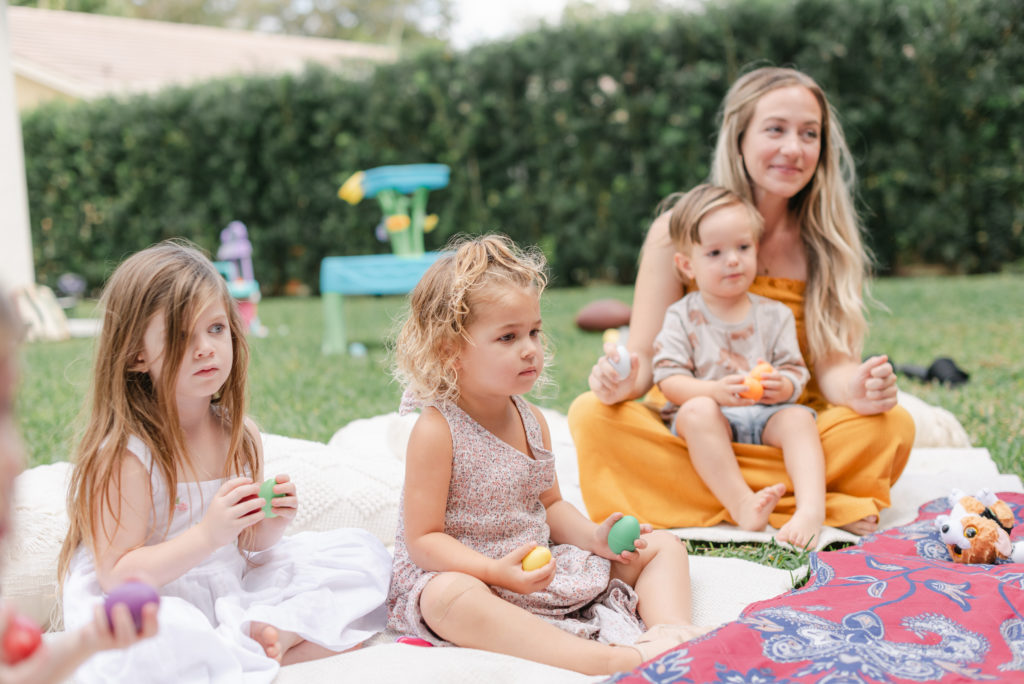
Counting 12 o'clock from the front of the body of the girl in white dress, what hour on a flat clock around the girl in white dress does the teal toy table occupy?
The teal toy table is roughly at 8 o'clock from the girl in white dress.

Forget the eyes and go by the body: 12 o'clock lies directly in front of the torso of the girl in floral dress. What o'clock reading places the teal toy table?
The teal toy table is roughly at 7 o'clock from the girl in floral dress.

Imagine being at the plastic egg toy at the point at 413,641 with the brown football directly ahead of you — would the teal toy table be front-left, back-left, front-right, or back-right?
front-left

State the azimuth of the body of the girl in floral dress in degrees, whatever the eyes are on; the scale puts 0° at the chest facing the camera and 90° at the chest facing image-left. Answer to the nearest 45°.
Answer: approximately 315°

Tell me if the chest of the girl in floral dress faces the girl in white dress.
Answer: no

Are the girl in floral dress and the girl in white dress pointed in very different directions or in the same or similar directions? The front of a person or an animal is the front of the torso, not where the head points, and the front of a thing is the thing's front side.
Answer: same or similar directions

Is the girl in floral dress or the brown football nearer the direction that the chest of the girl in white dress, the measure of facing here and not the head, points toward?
the girl in floral dress

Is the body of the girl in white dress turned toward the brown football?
no

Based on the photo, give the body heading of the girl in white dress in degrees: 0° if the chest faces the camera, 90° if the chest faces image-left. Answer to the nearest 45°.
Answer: approximately 315°

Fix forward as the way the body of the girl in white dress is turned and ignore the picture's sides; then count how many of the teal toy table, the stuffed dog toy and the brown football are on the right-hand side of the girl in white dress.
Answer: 0

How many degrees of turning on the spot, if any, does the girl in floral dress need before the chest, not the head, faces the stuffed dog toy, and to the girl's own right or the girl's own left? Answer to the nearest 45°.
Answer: approximately 45° to the girl's own left

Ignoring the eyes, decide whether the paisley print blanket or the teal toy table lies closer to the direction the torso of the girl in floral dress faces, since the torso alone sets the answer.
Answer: the paisley print blanket

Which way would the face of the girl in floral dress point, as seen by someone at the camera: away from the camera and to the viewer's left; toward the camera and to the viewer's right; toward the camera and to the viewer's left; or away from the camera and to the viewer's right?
toward the camera and to the viewer's right

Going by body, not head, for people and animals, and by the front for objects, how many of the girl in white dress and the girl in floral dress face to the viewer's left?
0
